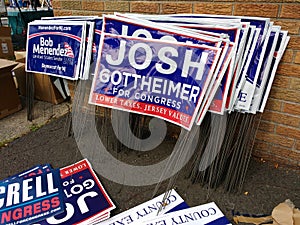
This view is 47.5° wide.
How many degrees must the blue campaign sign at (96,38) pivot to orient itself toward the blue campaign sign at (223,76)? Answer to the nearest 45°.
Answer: approximately 45° to its left

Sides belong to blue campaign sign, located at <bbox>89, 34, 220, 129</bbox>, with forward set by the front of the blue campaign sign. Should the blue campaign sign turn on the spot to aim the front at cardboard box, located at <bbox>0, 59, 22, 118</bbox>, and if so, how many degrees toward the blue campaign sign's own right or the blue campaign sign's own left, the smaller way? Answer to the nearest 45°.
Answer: approximately 135° to the blue campaign sign's own right

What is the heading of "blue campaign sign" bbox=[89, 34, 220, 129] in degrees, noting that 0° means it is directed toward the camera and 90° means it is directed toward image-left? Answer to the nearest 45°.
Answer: approximately 0°

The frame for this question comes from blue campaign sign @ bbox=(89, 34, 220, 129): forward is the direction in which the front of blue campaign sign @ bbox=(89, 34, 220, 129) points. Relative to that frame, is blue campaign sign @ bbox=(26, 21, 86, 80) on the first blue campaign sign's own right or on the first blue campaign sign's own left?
on the first blue campaign sign's own right

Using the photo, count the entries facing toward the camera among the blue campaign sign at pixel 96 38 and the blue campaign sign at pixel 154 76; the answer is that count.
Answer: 2
